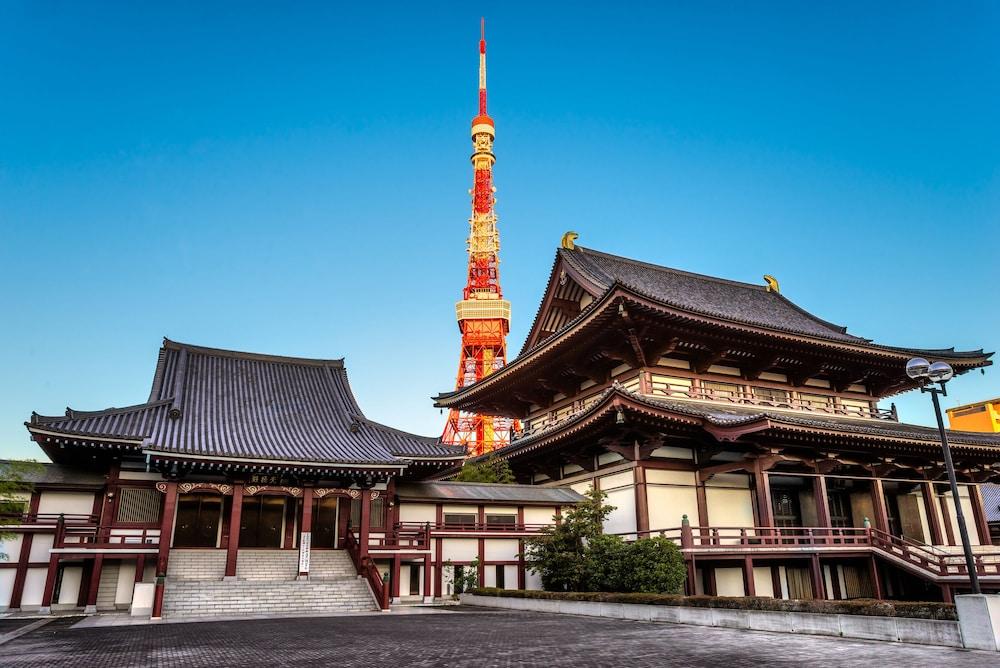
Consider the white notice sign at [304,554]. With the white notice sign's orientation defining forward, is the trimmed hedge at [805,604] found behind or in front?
in front

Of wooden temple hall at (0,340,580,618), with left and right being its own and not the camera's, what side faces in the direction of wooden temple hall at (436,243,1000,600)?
left

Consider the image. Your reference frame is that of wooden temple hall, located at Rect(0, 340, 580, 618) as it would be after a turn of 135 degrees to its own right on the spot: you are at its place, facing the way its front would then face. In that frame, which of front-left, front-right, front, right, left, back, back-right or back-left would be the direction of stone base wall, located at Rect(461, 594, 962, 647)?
back

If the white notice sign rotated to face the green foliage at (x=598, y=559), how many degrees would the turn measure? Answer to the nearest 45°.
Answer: approximately 90° to its left

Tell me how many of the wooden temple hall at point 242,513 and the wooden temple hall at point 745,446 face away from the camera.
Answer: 0

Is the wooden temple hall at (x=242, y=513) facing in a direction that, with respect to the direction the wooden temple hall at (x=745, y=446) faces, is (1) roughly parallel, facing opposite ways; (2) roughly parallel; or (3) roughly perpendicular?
roughly parallel

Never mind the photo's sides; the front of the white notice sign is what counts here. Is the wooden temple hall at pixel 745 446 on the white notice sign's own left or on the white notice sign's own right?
on the white notice sign's own left

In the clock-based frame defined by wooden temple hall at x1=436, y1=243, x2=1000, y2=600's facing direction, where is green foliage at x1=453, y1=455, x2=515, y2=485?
The green foliage is roughly at 5 o'clock from the wooden temple hall.

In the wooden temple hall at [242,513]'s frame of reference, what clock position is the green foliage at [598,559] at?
The green foliage is roughly at 10 o'clock from the wooden temple hall.

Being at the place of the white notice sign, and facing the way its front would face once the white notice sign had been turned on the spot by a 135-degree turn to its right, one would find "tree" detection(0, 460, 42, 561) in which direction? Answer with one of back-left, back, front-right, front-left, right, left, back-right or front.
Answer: front-left

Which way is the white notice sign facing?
toward the camera

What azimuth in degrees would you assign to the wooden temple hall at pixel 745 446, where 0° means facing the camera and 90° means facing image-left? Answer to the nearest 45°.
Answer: approximately 315°

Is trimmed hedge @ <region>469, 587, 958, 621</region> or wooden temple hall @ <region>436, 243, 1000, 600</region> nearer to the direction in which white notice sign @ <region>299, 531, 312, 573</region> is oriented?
the trimmed hedge

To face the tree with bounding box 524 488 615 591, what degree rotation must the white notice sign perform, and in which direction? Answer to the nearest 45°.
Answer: approximately 90° to its left

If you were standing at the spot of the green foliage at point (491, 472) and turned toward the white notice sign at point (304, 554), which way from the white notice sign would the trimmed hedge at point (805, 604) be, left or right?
left

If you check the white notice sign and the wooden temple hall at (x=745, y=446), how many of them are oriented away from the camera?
0

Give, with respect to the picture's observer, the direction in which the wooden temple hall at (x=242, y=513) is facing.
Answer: facing the viewer

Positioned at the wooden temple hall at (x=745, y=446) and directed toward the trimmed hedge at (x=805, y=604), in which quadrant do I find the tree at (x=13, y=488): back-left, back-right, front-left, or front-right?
front-right
